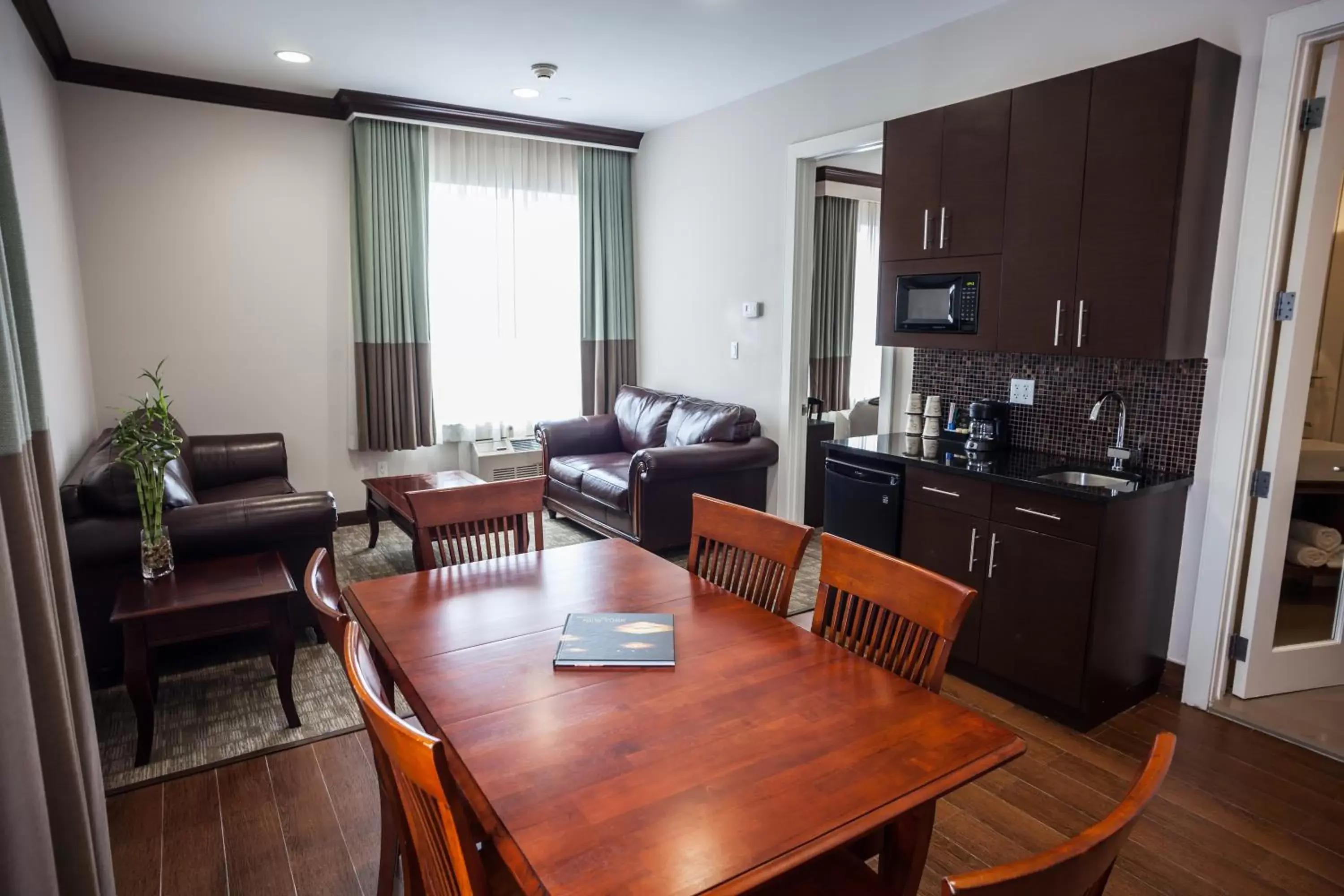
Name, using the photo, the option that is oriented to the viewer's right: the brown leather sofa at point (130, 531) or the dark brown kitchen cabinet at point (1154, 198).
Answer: the brown leather sofa

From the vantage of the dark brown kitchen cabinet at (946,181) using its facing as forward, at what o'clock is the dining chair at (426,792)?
The dining chair is roughly at 11 o'clock from the dark brown kitchen cabinet.

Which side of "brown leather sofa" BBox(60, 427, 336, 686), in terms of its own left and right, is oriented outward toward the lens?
right

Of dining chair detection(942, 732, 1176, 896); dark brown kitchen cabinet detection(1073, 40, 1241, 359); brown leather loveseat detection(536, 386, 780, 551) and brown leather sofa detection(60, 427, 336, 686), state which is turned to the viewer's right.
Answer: the brown leather sofa

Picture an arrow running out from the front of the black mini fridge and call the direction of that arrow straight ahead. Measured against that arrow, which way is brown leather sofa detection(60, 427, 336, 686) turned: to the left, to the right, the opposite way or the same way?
the opposite way

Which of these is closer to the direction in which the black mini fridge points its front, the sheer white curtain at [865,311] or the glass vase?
the glass vase

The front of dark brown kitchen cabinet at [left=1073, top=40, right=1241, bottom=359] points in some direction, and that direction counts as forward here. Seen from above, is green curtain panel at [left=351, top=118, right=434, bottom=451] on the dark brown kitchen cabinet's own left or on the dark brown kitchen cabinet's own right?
on the dark brown kitchen cabinet's own right

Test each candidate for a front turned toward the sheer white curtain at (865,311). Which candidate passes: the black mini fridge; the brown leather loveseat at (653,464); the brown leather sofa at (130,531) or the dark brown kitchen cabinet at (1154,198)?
the brown leather sofa

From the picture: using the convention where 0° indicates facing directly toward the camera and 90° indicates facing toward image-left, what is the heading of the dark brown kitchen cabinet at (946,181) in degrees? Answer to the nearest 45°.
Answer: approximately 45°
